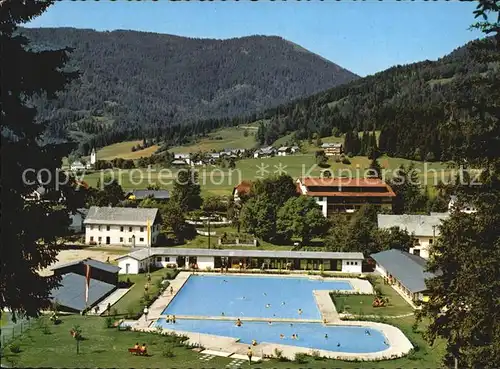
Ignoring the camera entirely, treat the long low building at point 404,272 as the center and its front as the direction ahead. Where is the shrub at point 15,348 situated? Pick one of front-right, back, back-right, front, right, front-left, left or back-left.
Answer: front

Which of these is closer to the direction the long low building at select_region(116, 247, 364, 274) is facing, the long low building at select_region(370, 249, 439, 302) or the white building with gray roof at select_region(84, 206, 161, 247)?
the long low building

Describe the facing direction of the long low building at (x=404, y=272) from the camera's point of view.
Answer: facing the viewer and to the left of the viewer

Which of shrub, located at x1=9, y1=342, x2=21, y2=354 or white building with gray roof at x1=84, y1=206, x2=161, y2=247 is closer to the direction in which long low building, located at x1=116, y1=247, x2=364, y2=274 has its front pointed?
the shrub

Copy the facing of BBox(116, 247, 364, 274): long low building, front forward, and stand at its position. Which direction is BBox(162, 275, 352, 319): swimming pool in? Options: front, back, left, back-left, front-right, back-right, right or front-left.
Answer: front

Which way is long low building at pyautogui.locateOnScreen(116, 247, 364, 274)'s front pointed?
toward the camera

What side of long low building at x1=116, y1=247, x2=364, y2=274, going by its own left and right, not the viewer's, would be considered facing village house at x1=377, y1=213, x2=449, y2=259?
left

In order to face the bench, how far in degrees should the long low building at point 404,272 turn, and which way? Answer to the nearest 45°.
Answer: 0° — it already faces it

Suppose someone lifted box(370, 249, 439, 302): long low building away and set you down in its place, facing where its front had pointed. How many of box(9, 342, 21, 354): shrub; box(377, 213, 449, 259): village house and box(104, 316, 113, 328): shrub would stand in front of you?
2

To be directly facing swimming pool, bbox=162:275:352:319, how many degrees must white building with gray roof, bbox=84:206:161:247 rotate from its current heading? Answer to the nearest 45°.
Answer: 0° — it already faces it

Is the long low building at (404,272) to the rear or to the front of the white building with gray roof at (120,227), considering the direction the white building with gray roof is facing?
to the front

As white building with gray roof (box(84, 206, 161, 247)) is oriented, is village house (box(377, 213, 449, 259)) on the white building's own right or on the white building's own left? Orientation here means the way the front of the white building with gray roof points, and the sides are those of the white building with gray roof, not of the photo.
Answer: on the white building's own left

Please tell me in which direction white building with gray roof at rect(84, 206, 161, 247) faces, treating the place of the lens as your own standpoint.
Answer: facing the viewer

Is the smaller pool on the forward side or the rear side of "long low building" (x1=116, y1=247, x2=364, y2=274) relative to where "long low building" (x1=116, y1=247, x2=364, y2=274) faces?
on the forward side

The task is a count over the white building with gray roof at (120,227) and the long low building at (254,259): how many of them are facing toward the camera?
2

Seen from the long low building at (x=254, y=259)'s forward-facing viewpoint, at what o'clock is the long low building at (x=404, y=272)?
the long low building at (x=404, y=272) is roughly at 10 o'clock from the long low building at (x=254, y=259).
